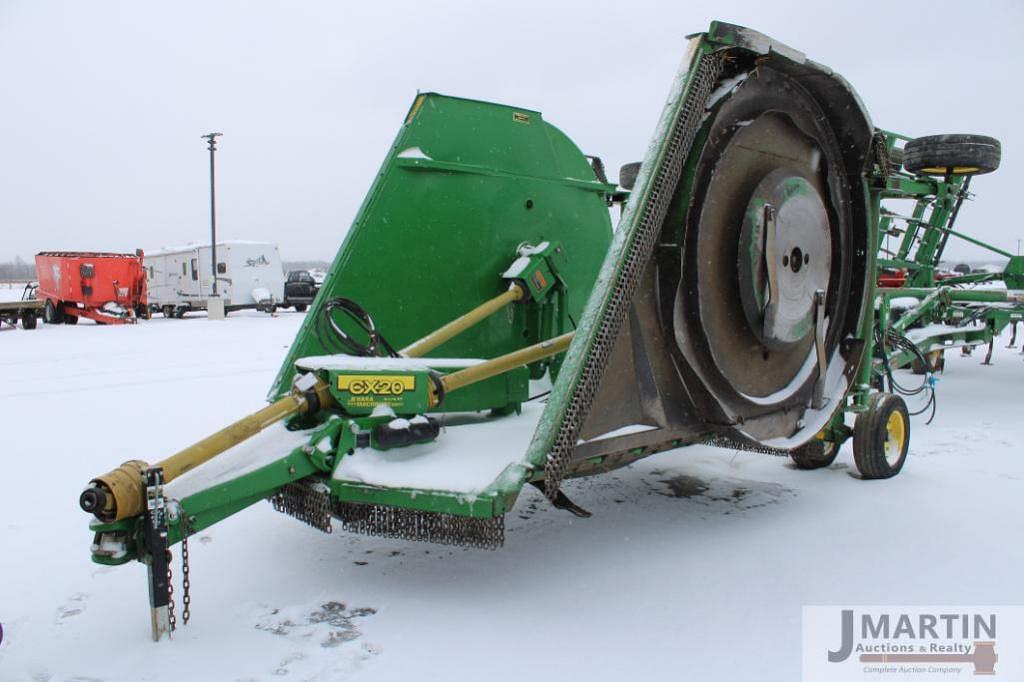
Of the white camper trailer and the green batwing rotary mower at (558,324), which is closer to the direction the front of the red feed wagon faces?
the green batwing rotary mower

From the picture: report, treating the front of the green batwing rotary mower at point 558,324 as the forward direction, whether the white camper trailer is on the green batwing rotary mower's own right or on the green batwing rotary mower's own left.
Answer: on the green batwing rotary mower's own right

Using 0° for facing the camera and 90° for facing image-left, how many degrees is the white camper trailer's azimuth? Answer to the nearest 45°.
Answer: approximately 315°

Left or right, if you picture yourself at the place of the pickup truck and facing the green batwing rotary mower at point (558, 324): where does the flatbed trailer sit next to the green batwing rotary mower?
right

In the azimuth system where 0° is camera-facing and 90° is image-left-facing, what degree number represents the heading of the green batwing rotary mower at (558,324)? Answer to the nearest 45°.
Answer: approximately 45°

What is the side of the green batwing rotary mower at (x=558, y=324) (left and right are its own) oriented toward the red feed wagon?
right
